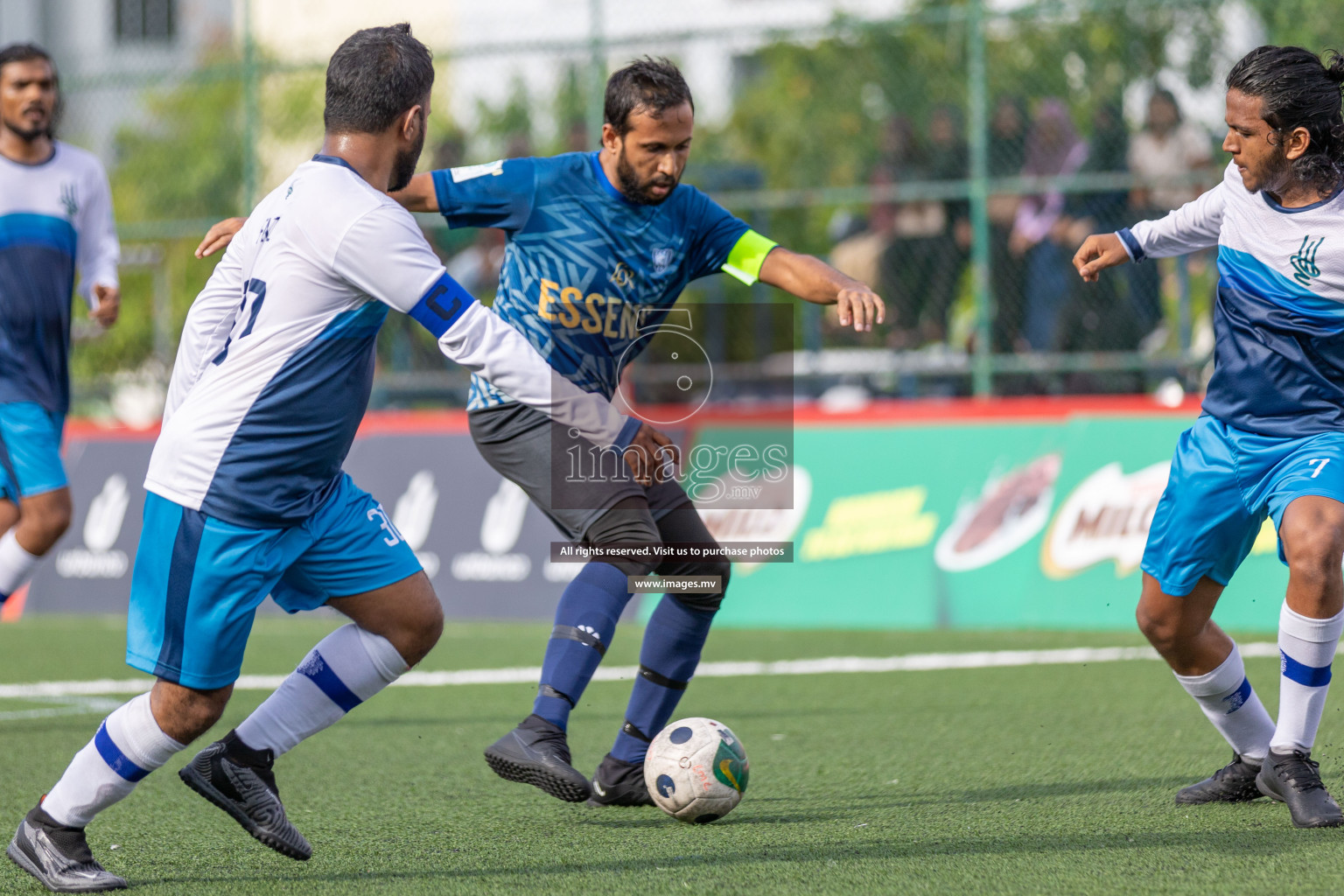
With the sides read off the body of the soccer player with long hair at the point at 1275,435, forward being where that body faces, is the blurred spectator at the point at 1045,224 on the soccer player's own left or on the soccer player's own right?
on the soccer player's own right

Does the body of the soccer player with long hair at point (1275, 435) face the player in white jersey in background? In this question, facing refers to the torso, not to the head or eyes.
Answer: no

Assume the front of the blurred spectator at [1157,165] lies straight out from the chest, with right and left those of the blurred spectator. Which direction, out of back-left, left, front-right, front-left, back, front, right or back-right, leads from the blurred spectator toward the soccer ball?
front

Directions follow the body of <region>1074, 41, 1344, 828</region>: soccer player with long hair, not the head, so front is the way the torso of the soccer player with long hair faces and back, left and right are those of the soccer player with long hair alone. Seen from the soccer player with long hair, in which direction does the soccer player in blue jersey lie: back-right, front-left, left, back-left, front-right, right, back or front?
front-right

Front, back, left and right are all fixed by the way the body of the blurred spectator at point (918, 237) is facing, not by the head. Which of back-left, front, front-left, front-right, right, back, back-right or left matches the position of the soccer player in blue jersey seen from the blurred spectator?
front

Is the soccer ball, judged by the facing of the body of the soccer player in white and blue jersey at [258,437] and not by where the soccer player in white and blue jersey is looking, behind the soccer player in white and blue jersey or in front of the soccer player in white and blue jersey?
in front

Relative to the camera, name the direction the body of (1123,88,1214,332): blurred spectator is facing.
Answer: toward the camera

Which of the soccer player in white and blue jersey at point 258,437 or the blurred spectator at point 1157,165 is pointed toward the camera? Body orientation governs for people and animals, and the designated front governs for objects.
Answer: the blurred spectator

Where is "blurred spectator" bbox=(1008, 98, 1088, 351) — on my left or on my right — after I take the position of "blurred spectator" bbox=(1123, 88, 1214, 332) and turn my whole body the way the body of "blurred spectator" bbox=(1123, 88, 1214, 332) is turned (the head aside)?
on my right

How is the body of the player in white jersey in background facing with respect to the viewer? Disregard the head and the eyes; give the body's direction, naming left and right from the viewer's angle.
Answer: facing the viewer

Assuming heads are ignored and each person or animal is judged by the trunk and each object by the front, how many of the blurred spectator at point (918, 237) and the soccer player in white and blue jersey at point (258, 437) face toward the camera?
1

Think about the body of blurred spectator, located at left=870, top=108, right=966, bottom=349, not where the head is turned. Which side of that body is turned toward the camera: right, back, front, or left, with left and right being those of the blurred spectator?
front

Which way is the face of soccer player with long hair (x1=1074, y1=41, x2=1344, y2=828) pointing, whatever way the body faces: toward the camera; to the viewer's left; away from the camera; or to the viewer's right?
to the viewer's left

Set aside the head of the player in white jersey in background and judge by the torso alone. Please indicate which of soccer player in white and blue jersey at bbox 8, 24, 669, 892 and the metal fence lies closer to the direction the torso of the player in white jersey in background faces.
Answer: the soccer player in white and blue jersey

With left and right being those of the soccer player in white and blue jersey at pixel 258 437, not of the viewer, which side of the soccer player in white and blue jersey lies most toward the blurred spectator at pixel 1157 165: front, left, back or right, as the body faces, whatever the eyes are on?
front

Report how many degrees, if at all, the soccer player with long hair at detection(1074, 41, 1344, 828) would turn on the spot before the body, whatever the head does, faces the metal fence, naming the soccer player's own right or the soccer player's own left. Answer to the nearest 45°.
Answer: approximately 135° to the soccer player's own right

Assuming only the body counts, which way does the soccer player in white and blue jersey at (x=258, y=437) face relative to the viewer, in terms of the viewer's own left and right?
facing away from the viewer and to the right of the viewer

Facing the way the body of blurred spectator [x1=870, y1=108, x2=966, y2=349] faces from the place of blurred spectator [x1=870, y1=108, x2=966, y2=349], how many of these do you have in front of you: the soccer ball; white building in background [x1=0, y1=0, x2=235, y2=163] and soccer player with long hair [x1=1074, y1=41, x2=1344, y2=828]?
2
